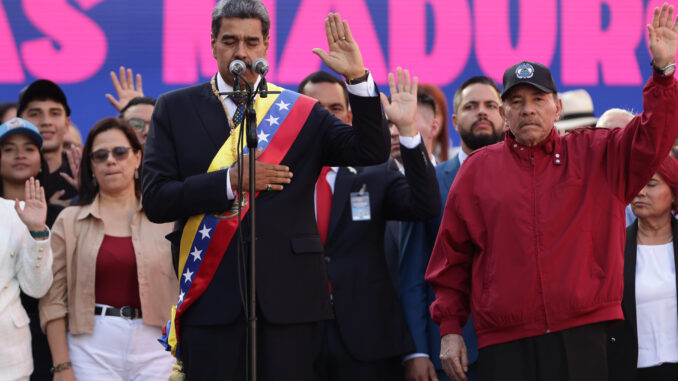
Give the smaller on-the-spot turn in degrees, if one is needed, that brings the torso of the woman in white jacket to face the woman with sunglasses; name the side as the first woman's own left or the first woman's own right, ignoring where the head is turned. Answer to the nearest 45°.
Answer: approximately 90° to the first woman's own left

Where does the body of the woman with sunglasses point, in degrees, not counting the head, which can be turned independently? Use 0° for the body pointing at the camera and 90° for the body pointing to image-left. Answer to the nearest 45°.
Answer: approximately 0°

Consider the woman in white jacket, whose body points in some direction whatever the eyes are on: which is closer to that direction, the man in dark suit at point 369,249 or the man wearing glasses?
the man in dark suit

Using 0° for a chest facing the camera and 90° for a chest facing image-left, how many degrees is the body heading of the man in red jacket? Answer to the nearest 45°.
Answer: approximately 0°

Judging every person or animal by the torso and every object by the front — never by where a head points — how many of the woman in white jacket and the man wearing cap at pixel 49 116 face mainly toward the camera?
2
